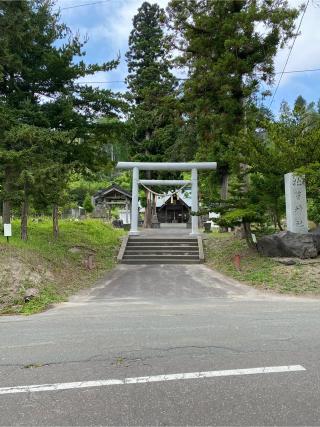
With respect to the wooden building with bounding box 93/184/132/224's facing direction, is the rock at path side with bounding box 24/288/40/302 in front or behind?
in front

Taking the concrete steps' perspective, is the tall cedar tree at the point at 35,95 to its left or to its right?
on its right

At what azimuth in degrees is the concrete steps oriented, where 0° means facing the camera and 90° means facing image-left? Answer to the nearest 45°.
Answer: approximately 0°

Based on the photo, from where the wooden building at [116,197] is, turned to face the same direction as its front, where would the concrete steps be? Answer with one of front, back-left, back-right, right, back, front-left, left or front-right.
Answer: front

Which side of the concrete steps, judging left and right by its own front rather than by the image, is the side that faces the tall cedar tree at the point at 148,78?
back

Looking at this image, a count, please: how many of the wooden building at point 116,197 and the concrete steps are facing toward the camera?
2

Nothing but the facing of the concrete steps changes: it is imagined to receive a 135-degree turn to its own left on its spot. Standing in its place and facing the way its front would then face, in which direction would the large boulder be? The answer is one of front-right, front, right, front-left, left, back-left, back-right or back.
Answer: right

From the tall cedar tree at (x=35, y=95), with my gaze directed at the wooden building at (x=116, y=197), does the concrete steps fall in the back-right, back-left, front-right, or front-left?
front-right

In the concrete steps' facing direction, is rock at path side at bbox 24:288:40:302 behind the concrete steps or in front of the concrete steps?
in front

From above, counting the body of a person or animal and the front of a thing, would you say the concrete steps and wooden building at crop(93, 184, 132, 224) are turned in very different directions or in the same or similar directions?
same or similar directions

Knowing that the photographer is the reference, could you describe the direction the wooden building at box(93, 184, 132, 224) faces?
facing the viewer

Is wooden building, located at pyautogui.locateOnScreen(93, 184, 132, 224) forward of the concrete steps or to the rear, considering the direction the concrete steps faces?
to the rear
